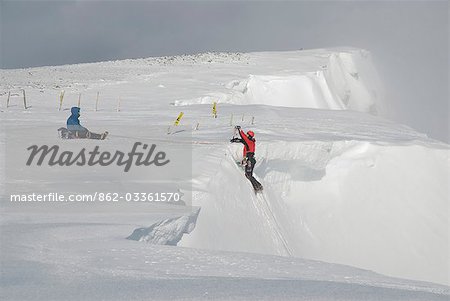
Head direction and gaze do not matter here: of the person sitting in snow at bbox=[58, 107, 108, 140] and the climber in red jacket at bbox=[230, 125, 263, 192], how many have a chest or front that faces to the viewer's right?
1

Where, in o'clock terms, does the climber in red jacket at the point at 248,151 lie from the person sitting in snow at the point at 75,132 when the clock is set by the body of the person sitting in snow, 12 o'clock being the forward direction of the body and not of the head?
The climber in red jacket is roughly at 1 o'clock from the person sitting in snow.

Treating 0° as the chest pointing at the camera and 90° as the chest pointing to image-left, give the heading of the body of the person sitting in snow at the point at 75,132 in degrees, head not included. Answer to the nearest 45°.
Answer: approximately 270°

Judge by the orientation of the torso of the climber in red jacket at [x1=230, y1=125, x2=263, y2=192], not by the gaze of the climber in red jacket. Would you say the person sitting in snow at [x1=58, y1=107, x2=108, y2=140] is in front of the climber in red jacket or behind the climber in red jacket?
in front
